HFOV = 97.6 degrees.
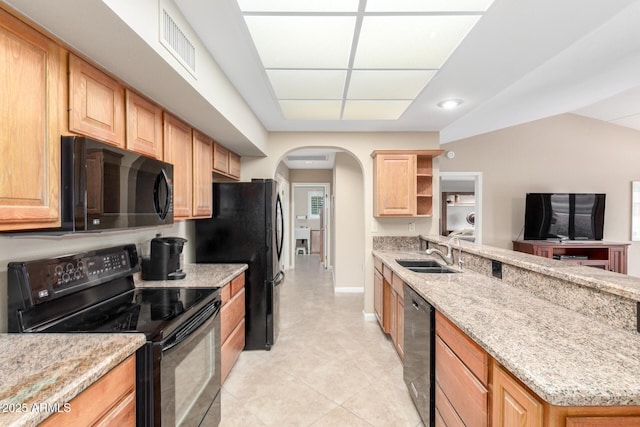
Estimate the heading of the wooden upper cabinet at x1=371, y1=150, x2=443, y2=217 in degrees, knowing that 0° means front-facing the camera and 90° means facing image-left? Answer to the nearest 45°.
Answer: approximately 0°

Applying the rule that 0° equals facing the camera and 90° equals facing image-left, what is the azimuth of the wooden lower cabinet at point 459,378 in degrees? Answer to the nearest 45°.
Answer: approximately 90°

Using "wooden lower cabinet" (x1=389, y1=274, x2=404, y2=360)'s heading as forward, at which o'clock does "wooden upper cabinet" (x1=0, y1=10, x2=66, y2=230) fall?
The wooden upper cabinet is roughly at 10 o'clock from the wooden lower cabinet.

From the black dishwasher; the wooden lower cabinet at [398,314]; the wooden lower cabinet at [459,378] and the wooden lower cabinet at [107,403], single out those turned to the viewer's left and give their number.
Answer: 3

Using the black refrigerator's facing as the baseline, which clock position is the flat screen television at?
The flat screen television is roughly at 12 o'clock from the black refrigerator.

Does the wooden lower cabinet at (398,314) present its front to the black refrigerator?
yes

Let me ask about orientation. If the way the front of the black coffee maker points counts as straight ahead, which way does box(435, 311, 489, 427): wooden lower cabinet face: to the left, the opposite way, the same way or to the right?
the opposite way

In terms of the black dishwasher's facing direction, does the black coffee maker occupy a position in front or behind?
in front

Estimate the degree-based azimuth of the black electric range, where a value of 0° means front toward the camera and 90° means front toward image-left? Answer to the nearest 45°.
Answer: approximately 315°

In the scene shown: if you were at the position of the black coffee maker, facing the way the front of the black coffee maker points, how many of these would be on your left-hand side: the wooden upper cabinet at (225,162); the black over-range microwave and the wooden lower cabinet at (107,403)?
1

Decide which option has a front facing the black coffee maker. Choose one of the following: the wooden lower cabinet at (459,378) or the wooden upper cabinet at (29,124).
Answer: the wooden lower cabinet

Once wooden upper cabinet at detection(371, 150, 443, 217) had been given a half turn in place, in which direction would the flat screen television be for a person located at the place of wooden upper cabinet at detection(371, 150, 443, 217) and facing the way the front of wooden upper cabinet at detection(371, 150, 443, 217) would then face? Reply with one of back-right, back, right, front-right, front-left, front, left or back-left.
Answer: front-right

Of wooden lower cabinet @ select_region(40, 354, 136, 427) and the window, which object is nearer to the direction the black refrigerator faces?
the window

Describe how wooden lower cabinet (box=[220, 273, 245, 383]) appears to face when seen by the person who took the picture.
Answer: facing to the right of the viewer

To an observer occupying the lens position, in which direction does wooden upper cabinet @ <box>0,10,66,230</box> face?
facing the viewer and to the right of the viewer

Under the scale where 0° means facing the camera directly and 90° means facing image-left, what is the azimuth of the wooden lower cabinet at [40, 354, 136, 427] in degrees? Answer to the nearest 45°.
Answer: approximately 315°
